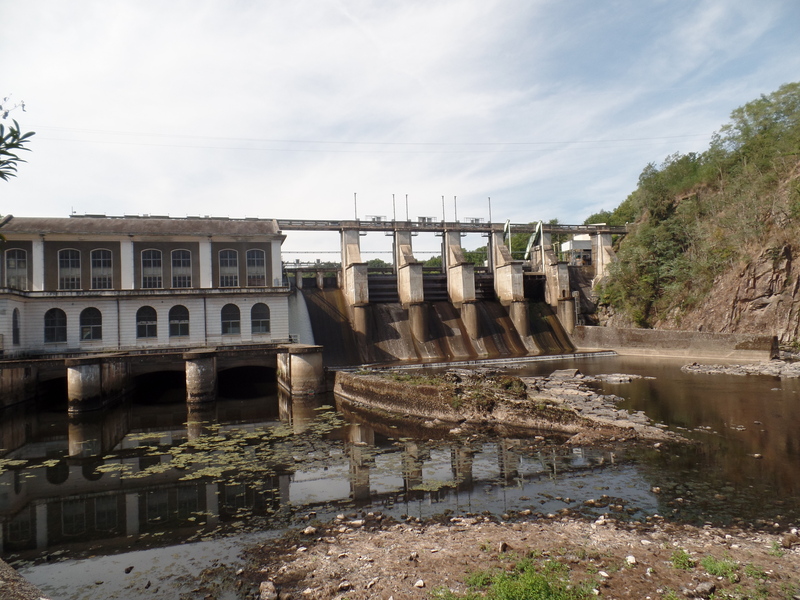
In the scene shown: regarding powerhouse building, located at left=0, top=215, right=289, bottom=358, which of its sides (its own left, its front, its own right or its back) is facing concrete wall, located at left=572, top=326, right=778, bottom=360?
left

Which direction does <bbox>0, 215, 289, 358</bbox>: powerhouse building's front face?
toward the camera

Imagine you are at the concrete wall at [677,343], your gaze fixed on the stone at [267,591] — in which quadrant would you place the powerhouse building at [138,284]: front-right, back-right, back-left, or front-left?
front-right

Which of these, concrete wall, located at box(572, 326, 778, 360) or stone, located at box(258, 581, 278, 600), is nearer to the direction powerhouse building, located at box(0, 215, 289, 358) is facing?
the stone

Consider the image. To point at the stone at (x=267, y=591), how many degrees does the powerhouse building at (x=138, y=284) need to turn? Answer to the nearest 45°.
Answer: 0° — it already faces it

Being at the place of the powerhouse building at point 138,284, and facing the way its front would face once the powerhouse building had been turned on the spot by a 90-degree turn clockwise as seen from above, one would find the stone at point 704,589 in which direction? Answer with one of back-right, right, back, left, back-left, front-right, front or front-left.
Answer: left
